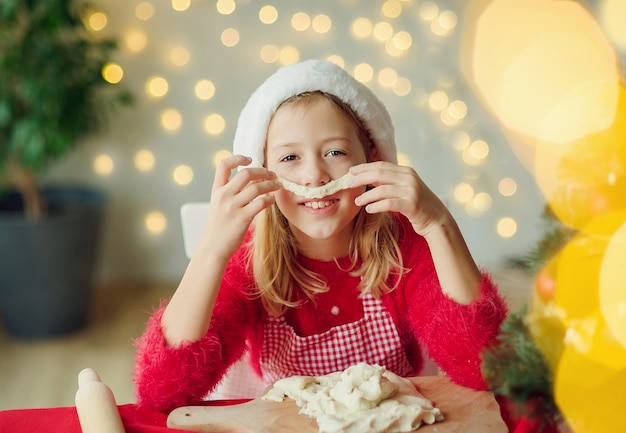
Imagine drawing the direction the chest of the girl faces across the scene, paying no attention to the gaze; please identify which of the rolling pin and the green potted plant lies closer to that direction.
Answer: the rolling pin

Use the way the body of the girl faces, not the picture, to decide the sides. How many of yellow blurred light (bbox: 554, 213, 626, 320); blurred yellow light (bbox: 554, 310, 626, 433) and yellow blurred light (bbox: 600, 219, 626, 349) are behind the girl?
0

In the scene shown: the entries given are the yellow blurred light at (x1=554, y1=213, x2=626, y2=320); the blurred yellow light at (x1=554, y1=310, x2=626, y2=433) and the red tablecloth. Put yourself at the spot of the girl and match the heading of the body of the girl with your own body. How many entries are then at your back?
0

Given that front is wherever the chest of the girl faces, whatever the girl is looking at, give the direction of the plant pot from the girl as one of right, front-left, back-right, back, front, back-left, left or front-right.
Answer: back-right

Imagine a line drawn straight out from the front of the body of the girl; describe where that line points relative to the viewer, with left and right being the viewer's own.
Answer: facing the viewer

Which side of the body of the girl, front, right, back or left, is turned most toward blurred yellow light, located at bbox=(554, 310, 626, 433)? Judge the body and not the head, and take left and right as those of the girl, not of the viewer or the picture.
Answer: front

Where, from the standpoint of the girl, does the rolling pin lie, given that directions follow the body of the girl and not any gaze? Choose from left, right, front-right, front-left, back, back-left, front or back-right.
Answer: front-right

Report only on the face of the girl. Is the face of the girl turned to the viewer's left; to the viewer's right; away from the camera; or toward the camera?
toward the camera

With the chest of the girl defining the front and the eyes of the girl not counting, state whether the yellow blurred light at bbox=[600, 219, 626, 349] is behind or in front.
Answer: in front

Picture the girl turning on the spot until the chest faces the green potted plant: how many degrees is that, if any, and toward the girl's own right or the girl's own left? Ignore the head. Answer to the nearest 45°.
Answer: approximately 135° to the girl's own right

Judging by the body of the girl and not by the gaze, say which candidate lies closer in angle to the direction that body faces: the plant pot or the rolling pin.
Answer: the rolling pin
